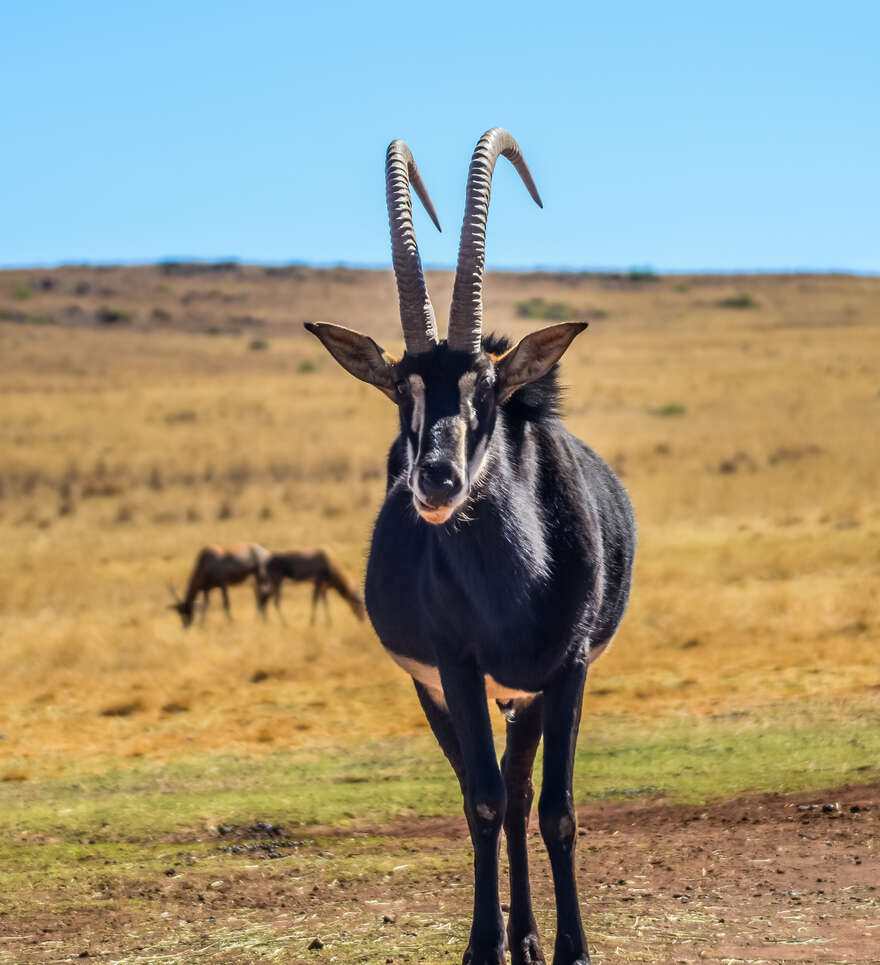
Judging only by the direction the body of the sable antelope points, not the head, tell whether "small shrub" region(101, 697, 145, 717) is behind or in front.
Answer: behind

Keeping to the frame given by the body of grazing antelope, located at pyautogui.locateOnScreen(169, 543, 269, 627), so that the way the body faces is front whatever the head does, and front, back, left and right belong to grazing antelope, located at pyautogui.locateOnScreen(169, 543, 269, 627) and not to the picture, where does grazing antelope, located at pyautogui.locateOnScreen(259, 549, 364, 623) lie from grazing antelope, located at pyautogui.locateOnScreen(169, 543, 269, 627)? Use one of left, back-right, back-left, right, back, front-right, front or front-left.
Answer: back

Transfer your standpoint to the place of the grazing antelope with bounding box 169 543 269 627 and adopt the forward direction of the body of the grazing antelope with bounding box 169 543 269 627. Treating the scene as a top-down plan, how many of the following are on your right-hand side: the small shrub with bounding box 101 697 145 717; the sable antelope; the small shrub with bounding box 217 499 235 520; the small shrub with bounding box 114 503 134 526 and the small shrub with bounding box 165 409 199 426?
3

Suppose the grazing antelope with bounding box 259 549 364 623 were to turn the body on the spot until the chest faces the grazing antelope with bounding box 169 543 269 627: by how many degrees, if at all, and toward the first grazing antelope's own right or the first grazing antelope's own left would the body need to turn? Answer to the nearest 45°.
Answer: approximately 180°

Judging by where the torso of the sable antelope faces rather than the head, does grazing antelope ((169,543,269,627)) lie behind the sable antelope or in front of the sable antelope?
behind

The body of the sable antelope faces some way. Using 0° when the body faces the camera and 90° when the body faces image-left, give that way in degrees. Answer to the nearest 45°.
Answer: approximately 0°

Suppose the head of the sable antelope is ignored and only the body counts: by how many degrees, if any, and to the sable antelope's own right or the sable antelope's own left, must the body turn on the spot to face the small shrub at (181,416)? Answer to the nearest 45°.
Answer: approximately 180°

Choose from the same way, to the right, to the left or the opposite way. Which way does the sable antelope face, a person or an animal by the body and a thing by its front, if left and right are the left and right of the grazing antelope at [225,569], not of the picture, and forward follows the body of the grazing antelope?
to the left

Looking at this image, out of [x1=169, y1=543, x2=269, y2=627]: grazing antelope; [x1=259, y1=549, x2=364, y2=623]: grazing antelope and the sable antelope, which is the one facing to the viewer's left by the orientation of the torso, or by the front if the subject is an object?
[x1=169, y1=543, x2=269, y2=627]: grazing antelope

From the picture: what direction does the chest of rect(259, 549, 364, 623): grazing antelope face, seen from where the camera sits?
to the viewer's right

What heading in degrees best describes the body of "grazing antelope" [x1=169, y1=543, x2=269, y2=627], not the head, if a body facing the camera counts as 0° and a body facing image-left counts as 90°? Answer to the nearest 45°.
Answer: approximately 90°
